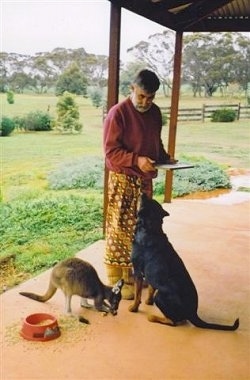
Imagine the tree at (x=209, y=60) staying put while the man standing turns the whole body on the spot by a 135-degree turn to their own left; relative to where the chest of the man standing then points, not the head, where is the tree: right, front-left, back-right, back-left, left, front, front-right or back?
front

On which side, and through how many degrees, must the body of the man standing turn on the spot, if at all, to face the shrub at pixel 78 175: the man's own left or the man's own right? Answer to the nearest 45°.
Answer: approximately 135° to the man's own left

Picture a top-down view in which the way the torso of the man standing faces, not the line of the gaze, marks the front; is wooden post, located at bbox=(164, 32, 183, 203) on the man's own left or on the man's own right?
on the man's own left

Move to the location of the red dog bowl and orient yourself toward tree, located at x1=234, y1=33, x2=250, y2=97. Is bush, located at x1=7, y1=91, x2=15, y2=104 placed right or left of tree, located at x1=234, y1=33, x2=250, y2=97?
left

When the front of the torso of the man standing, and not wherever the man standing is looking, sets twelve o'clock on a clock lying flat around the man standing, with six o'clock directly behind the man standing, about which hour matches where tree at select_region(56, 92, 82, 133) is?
The tree is roughly at 7 o'clock from the man standing.

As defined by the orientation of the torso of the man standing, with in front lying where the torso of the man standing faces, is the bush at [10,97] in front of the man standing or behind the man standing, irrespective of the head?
behind

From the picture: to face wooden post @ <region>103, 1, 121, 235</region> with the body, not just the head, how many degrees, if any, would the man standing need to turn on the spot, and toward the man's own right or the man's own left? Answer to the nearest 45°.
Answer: approximately 135° to the man's own left

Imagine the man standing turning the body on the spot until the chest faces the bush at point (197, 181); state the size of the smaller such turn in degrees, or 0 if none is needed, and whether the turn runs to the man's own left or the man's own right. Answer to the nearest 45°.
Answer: approximately 135° to the man's own left

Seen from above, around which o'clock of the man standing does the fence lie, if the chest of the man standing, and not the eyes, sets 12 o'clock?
The fence is roughly at 8 o'clock from the man standing.

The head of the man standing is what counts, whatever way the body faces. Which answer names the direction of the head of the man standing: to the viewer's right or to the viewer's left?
to the viewer's right

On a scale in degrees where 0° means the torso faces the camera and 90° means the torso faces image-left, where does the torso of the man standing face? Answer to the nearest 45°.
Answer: approximately 315°

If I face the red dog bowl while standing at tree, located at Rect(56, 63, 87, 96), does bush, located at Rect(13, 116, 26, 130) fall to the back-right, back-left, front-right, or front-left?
front-right
